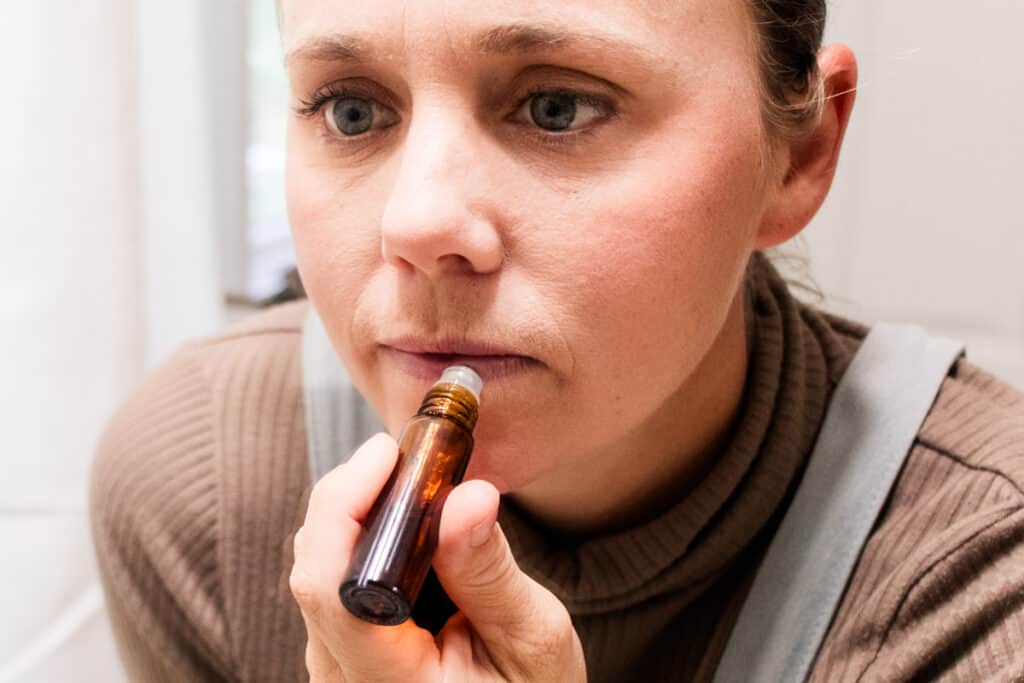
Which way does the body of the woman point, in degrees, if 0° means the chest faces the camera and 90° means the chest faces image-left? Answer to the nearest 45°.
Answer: approximately 45°
